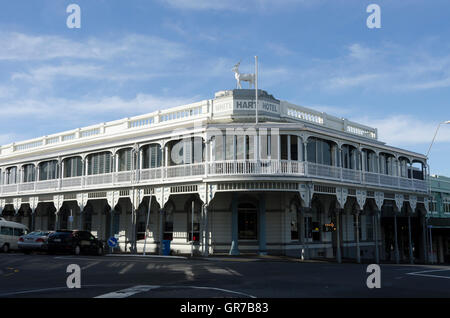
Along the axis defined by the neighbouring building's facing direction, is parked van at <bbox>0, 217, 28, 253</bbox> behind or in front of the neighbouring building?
in front

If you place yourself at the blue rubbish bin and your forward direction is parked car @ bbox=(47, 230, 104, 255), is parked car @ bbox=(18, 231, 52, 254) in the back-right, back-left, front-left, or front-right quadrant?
front-right

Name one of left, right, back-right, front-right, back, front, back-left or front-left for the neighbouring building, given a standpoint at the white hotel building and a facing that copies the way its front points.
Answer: back-left

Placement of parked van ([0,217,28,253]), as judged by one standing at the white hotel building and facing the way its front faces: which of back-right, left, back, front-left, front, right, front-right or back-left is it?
right

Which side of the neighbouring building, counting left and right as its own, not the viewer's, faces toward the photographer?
front

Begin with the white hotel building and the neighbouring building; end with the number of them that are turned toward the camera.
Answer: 2

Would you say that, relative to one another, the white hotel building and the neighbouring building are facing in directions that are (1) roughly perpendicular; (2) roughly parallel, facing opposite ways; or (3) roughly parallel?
roughly parallel

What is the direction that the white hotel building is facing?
toward the camera

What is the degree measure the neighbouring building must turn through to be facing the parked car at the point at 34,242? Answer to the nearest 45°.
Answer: approximately 45° to its right
